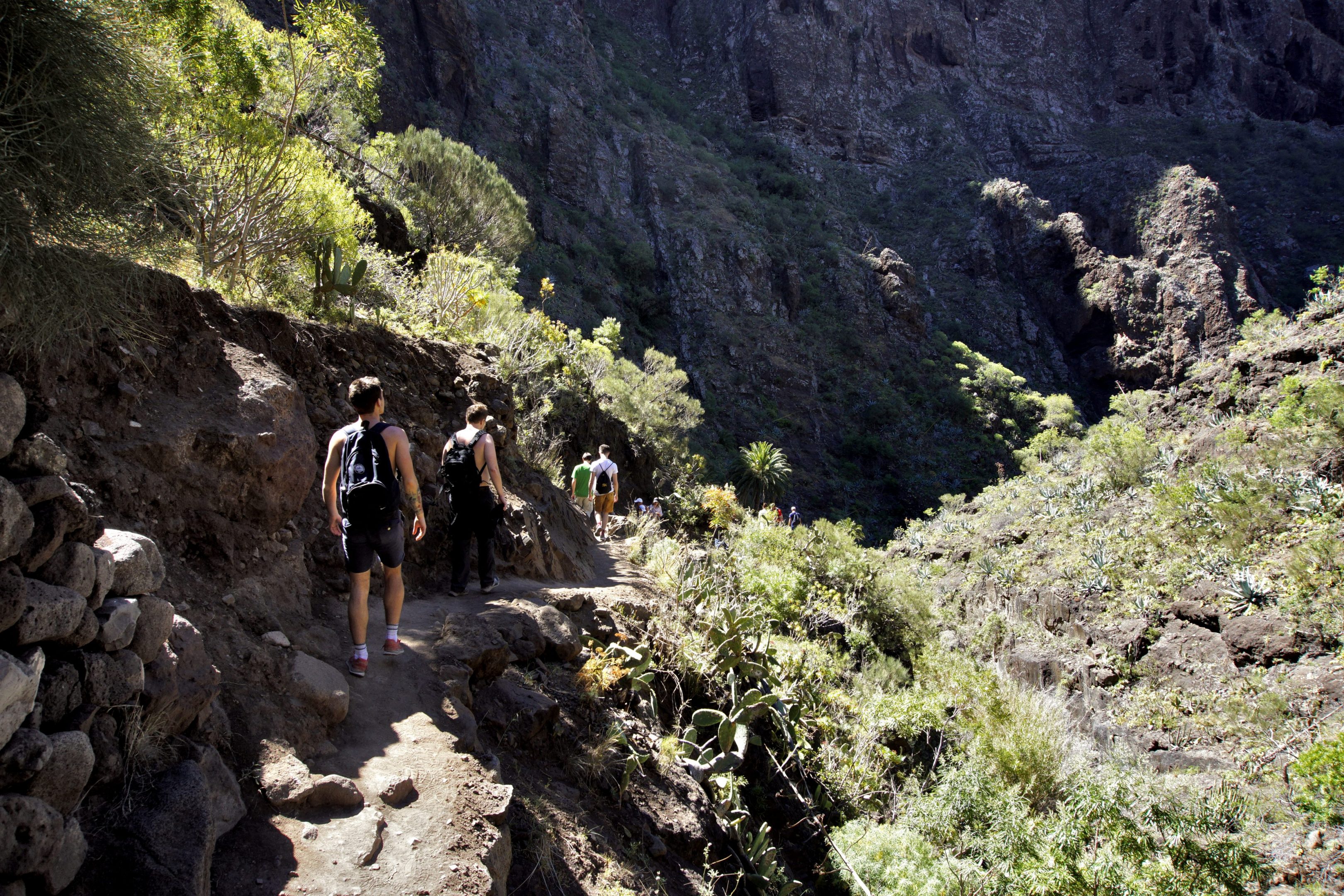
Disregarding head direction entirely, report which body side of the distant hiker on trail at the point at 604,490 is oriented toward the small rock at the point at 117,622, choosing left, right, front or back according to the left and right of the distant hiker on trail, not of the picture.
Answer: back

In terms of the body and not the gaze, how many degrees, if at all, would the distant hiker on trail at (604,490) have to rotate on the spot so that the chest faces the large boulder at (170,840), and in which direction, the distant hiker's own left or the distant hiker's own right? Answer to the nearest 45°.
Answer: approximately 180°

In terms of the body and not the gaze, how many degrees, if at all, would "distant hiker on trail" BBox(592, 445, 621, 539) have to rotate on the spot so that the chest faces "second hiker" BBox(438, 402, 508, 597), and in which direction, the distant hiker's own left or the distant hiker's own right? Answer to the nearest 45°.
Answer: approximately 180°

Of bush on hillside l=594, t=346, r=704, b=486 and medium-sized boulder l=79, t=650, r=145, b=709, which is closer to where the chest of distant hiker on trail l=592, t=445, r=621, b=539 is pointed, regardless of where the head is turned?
the bush on hillside

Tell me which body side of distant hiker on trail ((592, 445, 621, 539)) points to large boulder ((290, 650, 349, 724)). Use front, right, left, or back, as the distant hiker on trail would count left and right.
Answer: back

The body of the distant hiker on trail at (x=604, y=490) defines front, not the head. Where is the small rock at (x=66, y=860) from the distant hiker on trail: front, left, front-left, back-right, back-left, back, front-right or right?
back

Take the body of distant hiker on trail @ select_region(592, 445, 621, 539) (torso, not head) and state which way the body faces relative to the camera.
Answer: away from the camera

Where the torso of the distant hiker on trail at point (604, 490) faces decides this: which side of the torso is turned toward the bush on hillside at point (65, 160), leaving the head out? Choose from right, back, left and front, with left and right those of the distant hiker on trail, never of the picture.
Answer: back

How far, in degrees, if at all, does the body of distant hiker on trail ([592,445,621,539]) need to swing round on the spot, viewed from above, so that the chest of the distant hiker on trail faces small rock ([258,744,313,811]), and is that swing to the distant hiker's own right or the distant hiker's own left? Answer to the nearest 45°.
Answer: approximately 180°

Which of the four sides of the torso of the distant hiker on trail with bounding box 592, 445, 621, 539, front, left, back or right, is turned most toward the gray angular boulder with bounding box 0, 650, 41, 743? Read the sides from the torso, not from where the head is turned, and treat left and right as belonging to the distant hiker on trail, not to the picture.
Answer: back

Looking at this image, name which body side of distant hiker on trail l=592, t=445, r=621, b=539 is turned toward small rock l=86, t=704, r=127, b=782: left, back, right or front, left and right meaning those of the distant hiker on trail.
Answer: back

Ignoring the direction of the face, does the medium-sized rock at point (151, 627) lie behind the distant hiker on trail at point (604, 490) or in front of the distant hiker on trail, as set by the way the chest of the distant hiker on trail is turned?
behind
